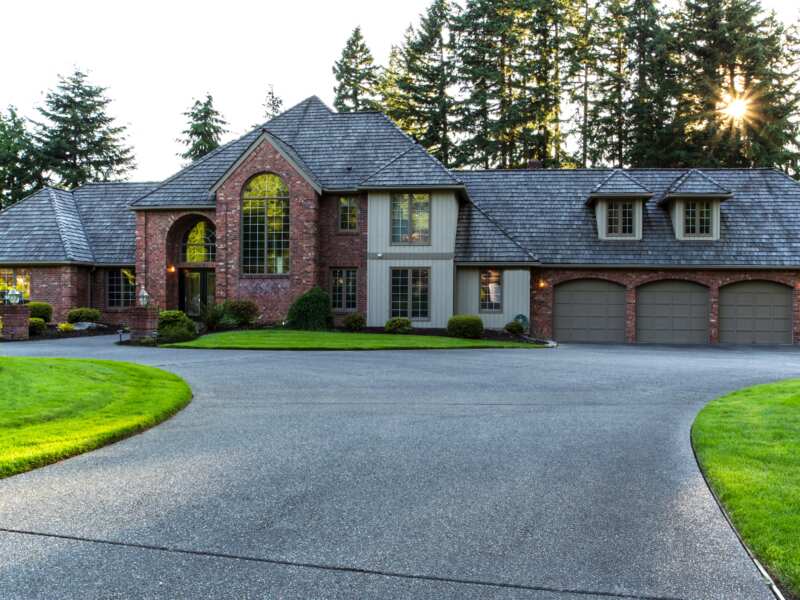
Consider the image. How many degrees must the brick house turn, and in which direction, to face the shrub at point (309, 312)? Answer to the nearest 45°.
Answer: approximately 90° to its right

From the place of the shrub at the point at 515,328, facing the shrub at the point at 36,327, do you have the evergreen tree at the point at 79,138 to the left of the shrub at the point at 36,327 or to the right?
right

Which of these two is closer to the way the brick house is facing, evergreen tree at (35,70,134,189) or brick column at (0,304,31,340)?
the brick column

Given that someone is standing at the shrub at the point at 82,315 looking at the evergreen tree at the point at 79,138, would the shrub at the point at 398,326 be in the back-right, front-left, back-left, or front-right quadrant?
back-right

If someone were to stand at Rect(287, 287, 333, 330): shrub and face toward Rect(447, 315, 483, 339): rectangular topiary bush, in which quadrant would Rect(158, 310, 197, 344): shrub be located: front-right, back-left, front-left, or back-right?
back-right

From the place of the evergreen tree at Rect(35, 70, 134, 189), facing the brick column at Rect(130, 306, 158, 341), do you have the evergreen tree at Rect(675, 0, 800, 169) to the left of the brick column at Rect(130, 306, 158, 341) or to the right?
left

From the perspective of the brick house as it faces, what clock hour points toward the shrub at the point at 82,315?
The shrub is roughly at 3 o'clock from the brick house.

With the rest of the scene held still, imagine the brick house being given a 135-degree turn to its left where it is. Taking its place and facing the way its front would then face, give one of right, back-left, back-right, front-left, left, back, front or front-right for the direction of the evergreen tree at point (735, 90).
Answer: front

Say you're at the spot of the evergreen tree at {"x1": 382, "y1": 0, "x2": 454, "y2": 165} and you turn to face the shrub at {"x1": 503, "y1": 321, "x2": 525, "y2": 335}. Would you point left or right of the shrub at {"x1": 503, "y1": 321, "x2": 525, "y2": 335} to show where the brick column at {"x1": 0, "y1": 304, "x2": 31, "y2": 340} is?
right

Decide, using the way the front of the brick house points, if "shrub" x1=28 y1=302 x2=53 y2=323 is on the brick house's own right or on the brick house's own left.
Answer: on the brick house's own right

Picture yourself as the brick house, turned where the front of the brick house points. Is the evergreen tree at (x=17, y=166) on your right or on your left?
on your right

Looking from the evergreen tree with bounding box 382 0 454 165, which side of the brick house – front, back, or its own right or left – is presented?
back

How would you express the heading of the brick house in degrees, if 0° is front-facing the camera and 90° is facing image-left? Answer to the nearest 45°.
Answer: approximately 0°

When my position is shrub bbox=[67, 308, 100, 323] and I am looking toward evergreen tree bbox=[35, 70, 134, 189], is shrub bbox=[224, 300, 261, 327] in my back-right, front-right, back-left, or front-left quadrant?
back-right

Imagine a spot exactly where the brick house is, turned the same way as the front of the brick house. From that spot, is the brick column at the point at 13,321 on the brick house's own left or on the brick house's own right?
on the brick house's own right
